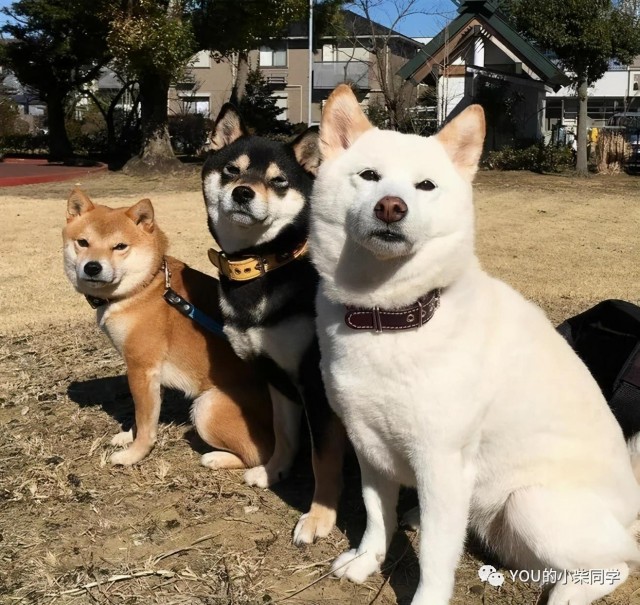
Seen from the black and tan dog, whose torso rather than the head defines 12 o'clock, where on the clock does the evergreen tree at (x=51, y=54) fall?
The evergreen tree is roughly at 4 o'clock from the black and tan dog.

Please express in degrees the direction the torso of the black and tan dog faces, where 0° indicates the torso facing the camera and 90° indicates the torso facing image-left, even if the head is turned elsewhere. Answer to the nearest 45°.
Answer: approximately 45°

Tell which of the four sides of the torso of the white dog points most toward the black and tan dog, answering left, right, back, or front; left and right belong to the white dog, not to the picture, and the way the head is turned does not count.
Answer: right

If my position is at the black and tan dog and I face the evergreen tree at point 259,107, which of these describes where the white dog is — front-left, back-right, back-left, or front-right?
back-right

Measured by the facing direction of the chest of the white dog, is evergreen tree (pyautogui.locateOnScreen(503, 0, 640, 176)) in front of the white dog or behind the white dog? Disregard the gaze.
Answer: behind

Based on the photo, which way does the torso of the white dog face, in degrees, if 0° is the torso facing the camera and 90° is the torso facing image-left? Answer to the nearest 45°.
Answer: approximately 45°
